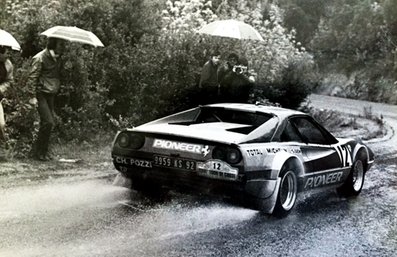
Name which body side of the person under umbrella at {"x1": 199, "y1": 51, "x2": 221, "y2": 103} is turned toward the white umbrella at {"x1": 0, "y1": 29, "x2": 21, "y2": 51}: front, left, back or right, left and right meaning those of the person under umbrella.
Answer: right

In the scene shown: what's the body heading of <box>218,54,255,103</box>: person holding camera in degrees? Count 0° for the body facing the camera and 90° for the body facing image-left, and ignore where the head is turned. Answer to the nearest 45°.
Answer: approximately 0°

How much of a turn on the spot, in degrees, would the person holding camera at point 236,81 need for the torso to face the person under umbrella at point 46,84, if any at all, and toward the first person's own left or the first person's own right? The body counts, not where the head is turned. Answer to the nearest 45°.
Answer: approximately 45° to the first person's own right

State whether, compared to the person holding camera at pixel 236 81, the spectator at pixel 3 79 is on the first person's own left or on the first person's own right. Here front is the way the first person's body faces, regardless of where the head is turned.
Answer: on the first person's own right
